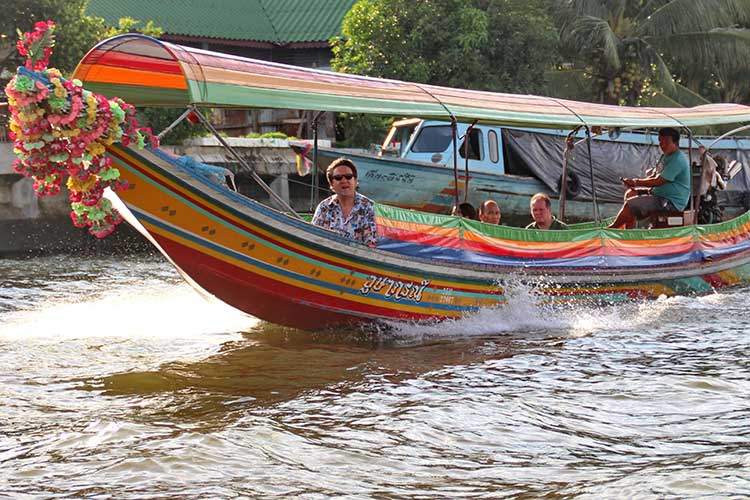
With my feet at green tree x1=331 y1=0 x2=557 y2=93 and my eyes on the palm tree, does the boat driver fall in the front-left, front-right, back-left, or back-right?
back-right

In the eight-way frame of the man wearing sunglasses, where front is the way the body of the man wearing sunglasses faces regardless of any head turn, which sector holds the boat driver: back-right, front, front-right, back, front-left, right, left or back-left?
back-left

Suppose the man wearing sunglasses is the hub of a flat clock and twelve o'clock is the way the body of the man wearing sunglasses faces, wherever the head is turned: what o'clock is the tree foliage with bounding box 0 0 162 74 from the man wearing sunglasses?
The tree foliage is roughly at 5 o'clock from the man wearing sunglasses.

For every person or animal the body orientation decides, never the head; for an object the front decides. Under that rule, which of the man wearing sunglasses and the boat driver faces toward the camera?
the man wearing sunglasses

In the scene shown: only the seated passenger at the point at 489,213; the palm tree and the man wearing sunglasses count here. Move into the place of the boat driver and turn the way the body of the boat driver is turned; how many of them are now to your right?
1

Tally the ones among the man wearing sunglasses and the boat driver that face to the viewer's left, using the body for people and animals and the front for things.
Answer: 1

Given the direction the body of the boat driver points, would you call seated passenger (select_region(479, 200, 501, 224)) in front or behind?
in front

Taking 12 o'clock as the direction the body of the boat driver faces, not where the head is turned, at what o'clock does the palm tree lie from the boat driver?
The palm tree is roughly at 3 o'clock from the boat driver.

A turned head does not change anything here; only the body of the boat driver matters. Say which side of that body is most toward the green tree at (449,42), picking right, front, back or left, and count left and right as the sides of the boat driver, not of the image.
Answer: right

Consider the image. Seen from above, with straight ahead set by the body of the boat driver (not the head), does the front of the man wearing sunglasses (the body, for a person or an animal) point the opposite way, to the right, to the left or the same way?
to the left

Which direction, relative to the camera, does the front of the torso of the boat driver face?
to the viewer's left

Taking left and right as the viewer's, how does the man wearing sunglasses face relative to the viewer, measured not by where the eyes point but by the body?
facing the viewer
